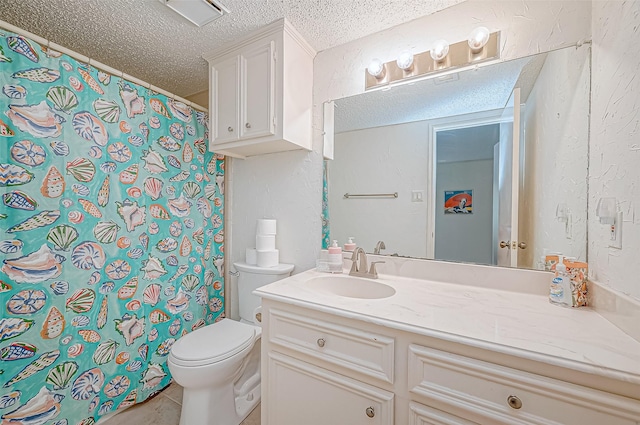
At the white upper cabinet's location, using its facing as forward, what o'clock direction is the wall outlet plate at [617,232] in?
The wall outlet plate is roughly at 9 o'clock from the white upper cabinet.

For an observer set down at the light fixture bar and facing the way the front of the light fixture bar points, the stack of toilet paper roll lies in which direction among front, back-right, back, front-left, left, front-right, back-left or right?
front-right

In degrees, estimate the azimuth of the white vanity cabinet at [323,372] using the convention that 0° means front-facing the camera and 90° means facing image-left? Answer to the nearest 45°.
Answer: approximately 45°

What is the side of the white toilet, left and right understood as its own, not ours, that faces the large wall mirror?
left

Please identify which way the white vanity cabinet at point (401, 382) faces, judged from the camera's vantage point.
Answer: facing the viewer and to the left of the viewer

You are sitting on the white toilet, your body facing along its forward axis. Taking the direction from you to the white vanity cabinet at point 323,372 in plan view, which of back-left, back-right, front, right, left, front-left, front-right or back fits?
left

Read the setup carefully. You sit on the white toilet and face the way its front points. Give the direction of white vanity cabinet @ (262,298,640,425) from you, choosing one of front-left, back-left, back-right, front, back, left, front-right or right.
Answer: left

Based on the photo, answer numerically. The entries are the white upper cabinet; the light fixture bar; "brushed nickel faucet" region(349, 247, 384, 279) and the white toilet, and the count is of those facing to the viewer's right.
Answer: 0

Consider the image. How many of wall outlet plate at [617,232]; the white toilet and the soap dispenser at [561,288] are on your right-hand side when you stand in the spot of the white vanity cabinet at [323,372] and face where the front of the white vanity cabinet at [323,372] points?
1

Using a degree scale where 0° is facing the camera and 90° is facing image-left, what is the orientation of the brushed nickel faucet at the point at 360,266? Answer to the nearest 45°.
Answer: approximately 45°
